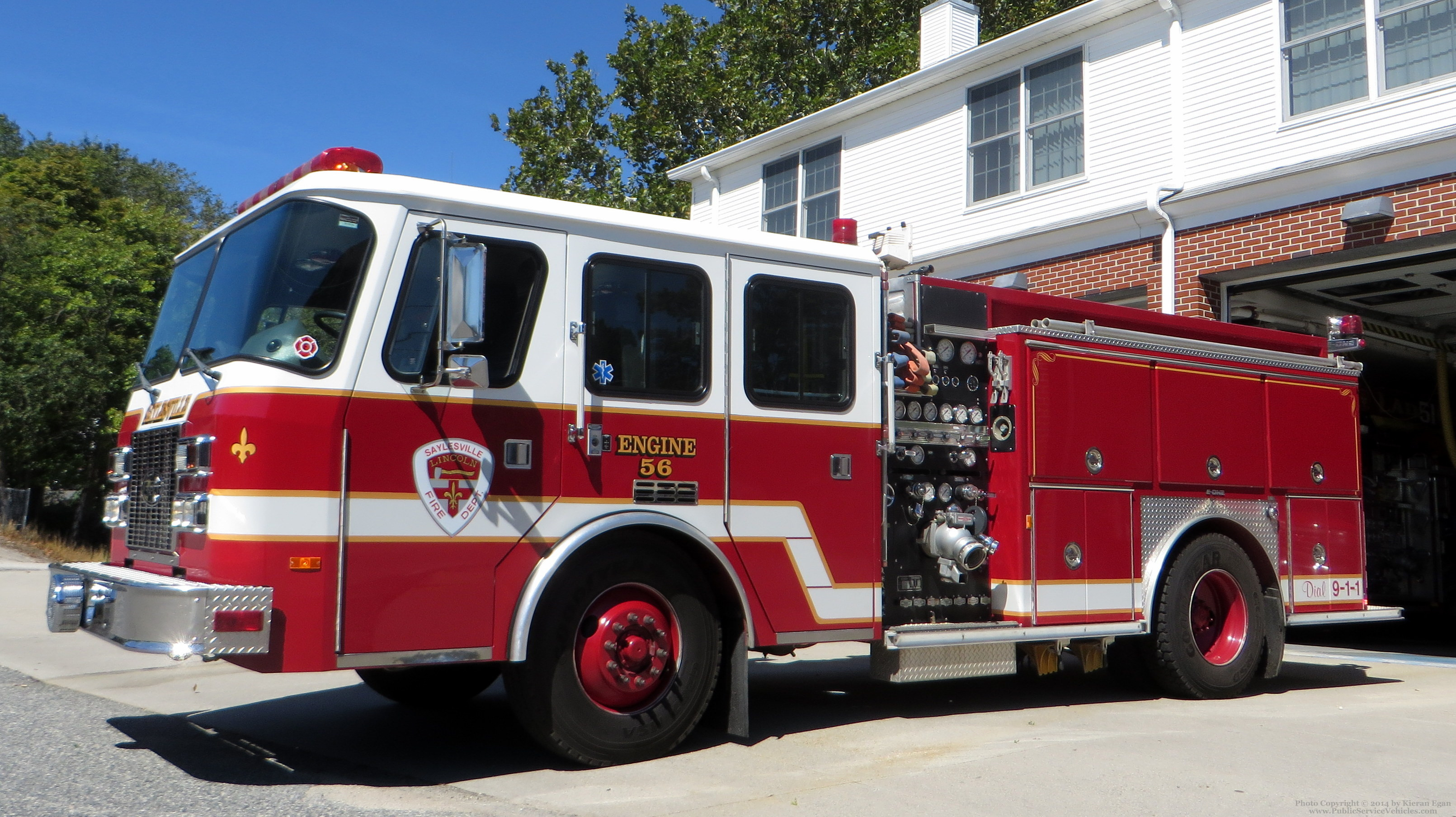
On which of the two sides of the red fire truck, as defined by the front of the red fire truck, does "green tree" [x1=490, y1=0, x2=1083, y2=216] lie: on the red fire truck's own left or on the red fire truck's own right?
on the red fire truck's own right

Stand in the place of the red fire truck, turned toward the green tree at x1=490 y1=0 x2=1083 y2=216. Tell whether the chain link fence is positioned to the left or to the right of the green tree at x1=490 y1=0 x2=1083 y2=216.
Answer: left

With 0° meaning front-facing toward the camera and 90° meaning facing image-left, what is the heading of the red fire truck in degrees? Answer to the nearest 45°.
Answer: approximately 45°

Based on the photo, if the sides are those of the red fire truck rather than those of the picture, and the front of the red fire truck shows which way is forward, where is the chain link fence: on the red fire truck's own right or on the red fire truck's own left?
on the red fire truck's own right
